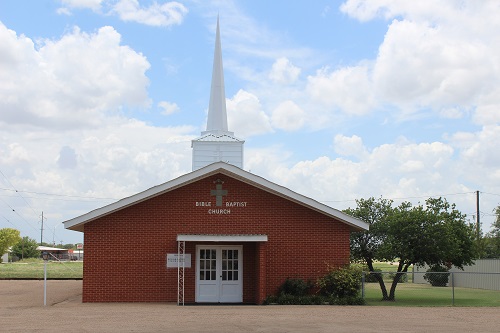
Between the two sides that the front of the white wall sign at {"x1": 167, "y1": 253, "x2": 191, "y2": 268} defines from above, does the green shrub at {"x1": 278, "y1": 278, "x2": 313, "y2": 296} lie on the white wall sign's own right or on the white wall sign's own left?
on the white wall sign's own left

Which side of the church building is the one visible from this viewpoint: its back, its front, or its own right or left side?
front

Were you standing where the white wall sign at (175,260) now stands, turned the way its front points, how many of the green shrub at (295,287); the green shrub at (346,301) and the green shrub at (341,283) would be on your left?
3

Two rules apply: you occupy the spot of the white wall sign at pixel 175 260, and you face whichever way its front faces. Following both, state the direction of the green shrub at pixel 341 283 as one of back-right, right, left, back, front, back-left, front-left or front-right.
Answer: left

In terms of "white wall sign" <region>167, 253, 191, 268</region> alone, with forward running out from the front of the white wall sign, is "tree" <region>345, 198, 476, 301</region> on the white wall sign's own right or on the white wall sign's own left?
on the white wall sign's own left

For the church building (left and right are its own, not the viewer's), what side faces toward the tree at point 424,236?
left

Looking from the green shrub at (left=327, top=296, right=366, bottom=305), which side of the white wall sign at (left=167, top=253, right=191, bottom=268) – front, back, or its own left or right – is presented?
left

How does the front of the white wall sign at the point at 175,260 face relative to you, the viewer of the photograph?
facing the viewer
